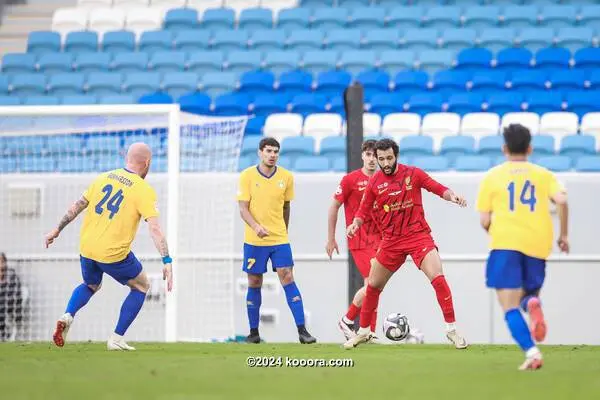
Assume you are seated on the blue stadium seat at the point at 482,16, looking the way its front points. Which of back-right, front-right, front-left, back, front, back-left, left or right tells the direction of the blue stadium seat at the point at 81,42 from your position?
right

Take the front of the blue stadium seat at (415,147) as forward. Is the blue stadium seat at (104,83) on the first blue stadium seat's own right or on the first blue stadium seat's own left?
on the first blue stadium seat's own right

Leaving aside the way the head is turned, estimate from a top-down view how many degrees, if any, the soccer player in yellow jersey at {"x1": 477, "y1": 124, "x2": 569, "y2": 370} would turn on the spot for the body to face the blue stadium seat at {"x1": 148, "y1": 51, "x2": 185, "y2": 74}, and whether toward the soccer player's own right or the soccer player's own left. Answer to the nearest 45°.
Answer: approximately 45° to the soccer player's own left

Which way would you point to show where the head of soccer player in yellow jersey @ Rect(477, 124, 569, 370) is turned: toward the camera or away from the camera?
away from the camera

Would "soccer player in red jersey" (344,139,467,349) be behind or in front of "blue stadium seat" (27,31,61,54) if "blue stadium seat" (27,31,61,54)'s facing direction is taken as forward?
in front

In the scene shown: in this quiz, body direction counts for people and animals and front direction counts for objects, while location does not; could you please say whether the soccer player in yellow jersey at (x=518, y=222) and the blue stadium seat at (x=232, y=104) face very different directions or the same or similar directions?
very different directions

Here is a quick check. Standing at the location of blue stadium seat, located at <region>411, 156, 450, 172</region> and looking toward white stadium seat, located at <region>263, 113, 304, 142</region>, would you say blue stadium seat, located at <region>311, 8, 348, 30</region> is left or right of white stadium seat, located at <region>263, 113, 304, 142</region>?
right

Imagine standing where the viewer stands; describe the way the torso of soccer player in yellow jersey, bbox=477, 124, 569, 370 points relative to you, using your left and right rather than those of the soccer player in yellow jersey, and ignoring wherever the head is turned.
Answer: facing away from the viewer

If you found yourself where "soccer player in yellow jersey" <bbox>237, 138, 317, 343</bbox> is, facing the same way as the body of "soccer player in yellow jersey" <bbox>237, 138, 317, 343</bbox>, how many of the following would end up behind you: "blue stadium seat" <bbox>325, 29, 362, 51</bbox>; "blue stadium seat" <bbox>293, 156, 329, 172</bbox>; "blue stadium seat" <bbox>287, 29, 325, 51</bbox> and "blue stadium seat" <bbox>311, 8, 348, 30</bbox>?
4

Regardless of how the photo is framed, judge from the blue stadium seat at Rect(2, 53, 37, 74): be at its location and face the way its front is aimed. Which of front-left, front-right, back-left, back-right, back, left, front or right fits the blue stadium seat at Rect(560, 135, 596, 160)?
front-left

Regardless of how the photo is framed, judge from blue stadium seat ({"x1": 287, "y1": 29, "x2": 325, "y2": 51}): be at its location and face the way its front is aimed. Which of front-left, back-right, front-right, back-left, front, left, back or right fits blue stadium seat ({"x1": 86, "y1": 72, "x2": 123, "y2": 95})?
right
